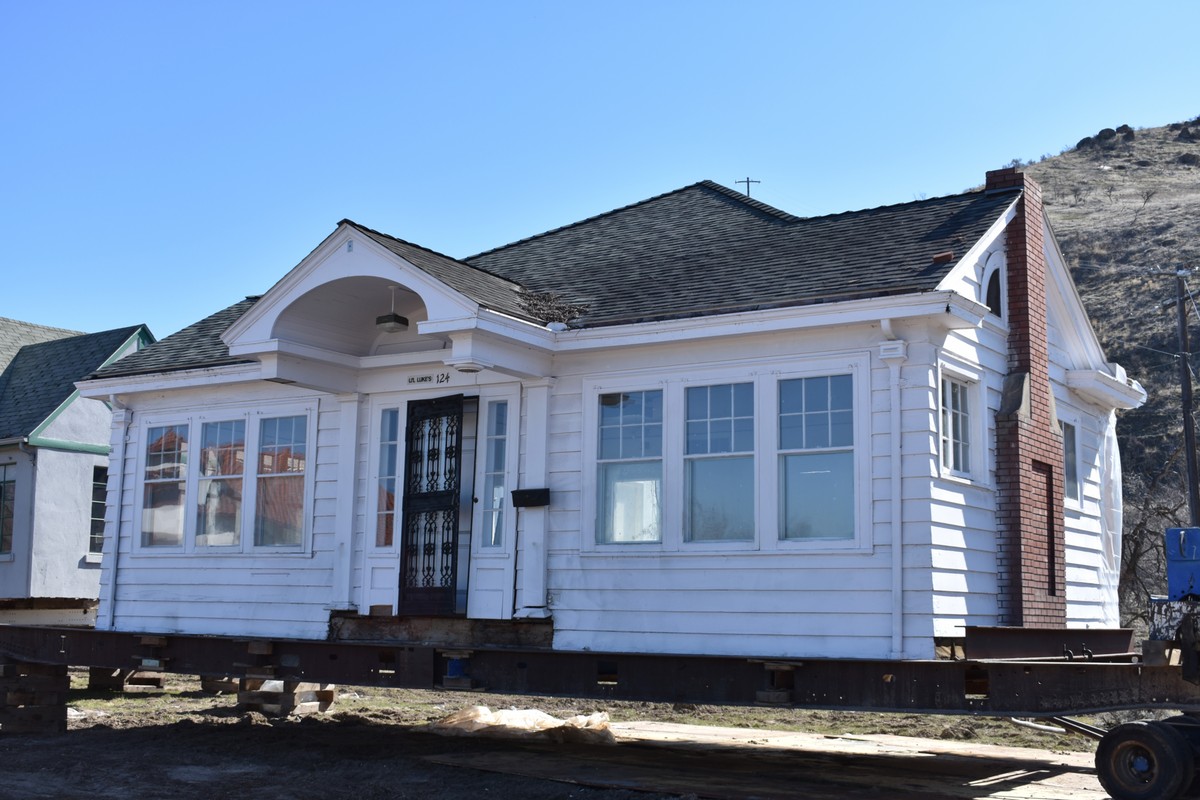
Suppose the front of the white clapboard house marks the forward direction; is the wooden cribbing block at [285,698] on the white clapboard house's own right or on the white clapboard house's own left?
on the white clapboard house's own right

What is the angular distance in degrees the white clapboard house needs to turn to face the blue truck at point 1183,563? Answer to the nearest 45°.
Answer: approximately 90° to its left

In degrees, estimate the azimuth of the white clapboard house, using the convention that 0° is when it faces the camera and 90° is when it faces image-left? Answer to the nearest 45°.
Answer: approximately 45°

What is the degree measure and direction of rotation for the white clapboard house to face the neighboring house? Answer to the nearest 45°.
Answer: approximately 90° to its right
